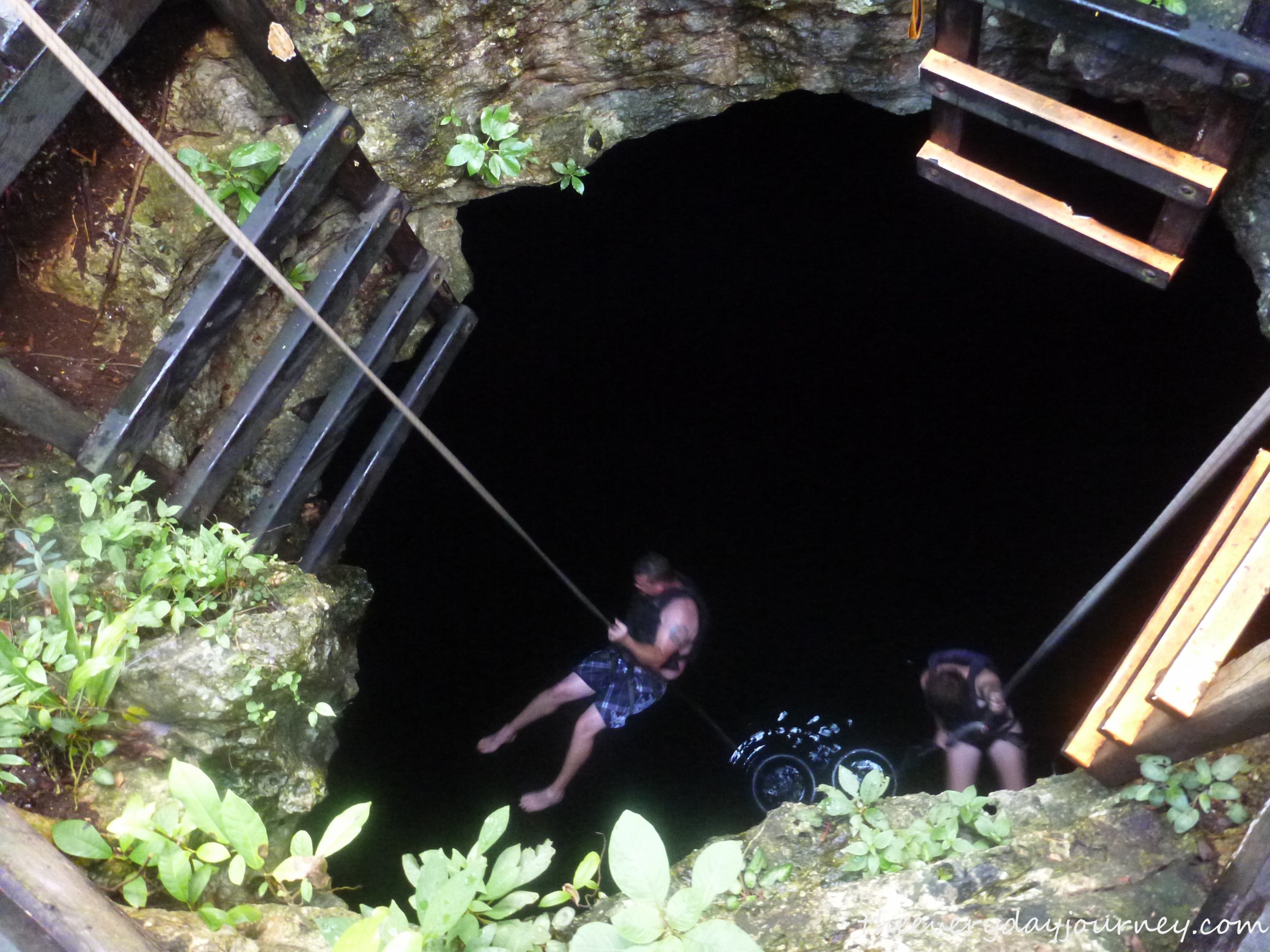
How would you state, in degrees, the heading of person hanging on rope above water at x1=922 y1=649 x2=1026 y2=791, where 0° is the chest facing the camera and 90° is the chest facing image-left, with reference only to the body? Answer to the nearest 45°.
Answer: approximately 0°

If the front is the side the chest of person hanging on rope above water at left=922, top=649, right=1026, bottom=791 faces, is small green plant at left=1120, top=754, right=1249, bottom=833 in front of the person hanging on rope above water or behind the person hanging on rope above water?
in front

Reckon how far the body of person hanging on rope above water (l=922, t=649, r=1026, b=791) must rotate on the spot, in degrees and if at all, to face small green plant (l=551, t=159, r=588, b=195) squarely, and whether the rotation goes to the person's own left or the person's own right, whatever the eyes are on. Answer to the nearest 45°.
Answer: approximately 180°
